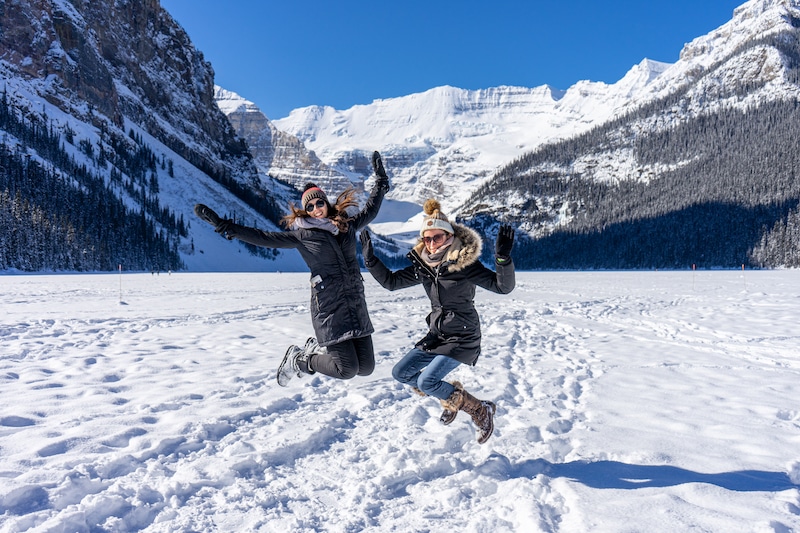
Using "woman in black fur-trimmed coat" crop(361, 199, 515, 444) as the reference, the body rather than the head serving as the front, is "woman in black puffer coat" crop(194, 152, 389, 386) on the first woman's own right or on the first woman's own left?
on the first woman's own right

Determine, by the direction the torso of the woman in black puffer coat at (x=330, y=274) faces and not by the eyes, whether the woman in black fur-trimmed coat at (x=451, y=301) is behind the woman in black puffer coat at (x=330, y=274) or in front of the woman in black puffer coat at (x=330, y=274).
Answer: in front

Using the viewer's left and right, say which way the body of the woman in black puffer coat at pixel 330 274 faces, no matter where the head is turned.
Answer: facing the viewer and to the right of the viewer

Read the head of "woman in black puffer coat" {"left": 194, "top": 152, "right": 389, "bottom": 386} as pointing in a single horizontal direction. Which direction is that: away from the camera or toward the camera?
toward the camera

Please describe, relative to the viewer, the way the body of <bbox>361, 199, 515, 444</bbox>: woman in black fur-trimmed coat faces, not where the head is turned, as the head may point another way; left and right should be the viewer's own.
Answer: facing the viewer and to the left of the viewer
